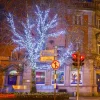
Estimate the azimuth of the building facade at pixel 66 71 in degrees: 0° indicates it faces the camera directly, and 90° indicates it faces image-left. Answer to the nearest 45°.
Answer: approximately 0°
